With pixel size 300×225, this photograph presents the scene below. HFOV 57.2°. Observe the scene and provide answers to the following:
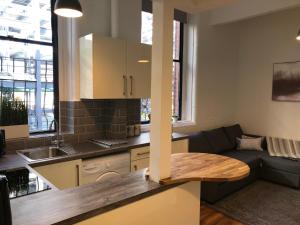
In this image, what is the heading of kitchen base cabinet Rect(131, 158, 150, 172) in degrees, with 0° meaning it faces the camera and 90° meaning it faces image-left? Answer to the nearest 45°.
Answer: approximately 315°

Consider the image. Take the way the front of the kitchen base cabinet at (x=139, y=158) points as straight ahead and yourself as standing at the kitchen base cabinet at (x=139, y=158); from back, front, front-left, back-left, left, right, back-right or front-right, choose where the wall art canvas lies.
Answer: left

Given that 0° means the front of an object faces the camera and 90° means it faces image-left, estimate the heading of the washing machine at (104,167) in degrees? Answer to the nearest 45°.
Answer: approximately 315°

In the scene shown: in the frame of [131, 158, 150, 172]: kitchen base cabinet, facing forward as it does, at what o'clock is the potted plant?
The potted plant is roughly at 4 o'clock from the kitchen base cabinet.

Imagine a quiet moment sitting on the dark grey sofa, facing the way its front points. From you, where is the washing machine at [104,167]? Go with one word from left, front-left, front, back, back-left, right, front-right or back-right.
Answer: right

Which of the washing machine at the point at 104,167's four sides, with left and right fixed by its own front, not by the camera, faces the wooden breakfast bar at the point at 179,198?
front

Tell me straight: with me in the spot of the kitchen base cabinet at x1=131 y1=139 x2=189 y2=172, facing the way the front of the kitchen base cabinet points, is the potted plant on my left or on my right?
on my right
